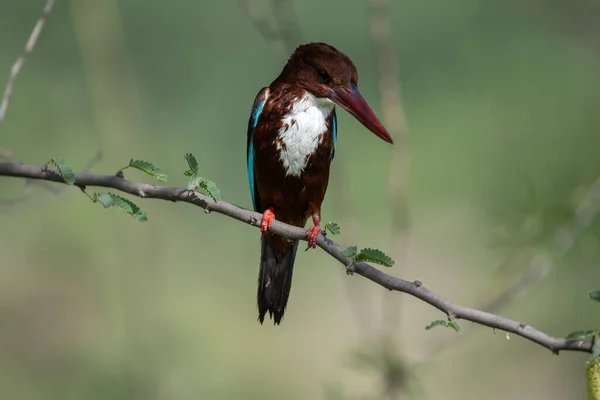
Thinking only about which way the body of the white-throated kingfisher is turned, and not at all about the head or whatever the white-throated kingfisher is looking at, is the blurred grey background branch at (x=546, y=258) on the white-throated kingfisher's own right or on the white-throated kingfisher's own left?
on the white-throated kingfisher's own left

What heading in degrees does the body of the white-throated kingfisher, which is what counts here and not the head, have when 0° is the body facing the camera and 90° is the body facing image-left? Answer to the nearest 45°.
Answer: approximately 315°
